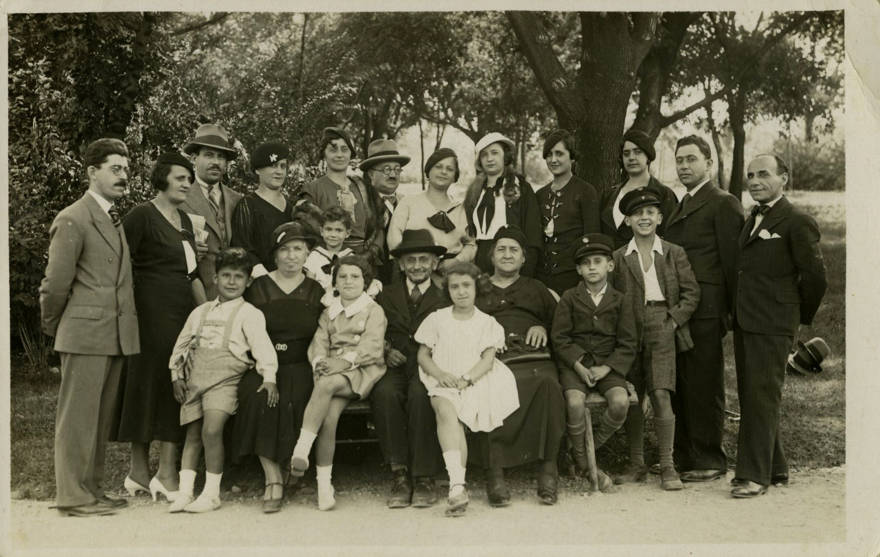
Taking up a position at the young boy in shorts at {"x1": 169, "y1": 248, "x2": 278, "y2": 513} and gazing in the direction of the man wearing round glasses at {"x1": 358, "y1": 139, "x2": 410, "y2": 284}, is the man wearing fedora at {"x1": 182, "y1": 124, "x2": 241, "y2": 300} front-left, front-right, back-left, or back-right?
front-left

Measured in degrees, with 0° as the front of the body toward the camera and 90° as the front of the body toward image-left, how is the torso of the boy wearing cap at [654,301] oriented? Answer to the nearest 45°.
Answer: approximately 0°

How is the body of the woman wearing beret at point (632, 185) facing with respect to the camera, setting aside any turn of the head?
toward the camera

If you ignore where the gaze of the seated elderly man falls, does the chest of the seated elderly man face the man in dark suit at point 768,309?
no

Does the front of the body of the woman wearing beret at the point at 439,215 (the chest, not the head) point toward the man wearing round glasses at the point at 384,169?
no

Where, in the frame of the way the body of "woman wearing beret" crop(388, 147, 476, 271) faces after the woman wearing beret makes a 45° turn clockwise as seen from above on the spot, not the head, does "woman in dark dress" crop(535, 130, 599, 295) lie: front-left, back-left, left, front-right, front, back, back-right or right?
back-left

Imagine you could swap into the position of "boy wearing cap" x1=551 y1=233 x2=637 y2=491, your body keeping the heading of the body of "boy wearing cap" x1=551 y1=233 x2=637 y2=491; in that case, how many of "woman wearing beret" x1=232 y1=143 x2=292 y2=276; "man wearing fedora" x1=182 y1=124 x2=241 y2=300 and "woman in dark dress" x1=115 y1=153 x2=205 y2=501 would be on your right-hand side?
3

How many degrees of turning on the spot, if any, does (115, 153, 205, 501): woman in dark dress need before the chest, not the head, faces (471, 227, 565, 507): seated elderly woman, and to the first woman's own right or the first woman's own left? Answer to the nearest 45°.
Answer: approximately 45° to the first woman's own left

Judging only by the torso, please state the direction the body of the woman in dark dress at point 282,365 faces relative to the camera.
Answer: toward the camera

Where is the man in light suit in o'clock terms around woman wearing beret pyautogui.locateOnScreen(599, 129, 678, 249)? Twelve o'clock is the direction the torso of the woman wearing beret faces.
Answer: The man in light suit is roughly at 2 o'clock from the woman wearing beret.

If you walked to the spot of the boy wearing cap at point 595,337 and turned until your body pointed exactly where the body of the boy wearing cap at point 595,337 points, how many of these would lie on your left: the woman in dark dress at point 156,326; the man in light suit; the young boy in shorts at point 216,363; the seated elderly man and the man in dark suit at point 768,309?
1

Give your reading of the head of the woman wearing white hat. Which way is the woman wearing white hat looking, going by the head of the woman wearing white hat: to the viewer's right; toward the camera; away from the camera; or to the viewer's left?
toward the camera

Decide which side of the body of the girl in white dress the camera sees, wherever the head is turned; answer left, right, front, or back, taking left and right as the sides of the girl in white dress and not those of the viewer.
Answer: front

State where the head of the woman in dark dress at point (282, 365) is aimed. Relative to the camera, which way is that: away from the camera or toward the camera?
toward the camera

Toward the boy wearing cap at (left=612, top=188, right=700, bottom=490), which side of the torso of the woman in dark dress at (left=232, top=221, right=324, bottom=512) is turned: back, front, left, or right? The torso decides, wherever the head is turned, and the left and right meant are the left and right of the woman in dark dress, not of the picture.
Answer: left
